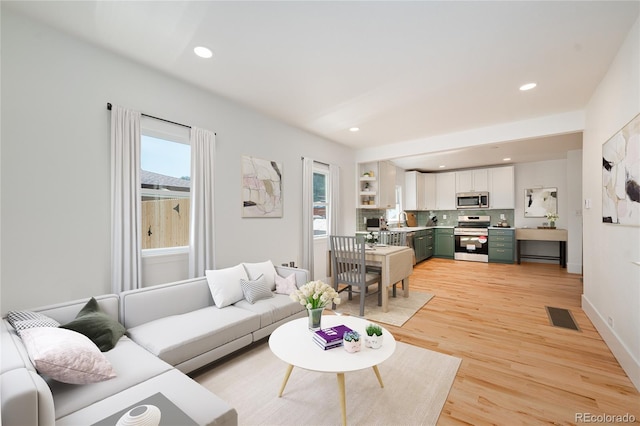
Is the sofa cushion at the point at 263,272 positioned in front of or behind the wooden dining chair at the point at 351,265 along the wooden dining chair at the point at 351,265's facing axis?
behind

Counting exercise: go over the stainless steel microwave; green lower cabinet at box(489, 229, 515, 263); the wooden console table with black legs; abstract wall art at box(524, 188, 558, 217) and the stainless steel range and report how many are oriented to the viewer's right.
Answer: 0

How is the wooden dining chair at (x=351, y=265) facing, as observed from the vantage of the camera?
facing away from the viewer and to the right of the viewer

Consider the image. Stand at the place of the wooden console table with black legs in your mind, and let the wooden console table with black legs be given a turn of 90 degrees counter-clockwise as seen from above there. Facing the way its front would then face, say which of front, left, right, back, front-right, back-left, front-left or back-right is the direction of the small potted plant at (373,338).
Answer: right

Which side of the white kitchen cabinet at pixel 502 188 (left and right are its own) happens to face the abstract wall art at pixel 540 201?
left

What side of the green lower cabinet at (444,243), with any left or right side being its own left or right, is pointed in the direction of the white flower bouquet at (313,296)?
front

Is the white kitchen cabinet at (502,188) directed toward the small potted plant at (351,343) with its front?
yes

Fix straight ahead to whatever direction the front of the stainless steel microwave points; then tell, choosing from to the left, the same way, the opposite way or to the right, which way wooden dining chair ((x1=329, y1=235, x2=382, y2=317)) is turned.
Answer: the opposite way

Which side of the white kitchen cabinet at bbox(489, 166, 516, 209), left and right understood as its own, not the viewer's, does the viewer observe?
front

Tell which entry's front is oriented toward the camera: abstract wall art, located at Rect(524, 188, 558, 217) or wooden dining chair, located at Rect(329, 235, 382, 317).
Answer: the abstract wall art

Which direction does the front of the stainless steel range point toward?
toward the camera

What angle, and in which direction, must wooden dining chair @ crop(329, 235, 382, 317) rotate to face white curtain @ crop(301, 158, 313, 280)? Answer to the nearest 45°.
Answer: approximately 90° to its left

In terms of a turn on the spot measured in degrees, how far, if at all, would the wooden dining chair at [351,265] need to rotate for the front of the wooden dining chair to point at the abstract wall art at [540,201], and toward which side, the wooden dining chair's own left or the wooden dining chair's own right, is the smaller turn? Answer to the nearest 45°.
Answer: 0° — it already faces it

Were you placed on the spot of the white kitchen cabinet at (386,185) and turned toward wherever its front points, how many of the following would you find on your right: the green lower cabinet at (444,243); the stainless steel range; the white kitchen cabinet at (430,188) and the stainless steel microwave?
0

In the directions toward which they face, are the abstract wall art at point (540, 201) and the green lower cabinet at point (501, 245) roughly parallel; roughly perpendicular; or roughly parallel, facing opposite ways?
roughly parallel

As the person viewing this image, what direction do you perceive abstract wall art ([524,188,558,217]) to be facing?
facing the viewer
